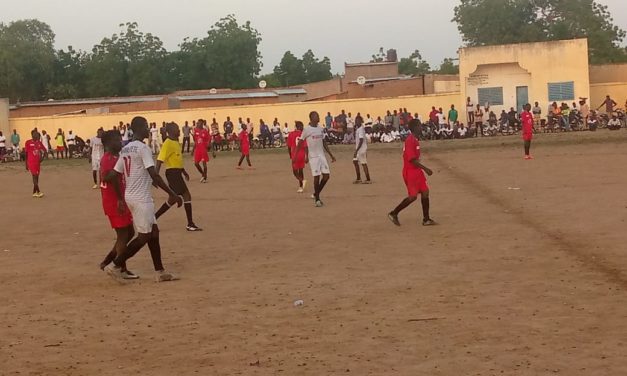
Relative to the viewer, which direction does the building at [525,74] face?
toward the camera

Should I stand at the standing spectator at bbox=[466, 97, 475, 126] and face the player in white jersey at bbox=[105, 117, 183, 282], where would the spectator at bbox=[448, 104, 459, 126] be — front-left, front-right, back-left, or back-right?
front-right

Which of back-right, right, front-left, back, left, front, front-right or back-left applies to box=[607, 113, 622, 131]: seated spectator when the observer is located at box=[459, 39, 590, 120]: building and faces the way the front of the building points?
front-left

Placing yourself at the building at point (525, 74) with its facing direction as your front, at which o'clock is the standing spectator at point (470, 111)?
The standing spectator is roughly at 2 o'clock from the building.
